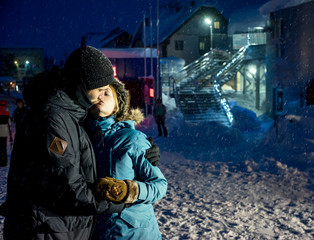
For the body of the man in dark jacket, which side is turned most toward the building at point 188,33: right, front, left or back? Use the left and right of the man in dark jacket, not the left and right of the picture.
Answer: left

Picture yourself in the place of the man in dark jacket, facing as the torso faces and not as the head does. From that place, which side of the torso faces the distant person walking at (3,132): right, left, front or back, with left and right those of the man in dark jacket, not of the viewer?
left

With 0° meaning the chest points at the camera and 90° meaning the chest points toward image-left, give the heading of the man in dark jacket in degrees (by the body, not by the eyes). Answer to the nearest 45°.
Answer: approximately 270°

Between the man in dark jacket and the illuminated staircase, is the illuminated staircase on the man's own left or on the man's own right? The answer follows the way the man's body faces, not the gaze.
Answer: on the man's own left

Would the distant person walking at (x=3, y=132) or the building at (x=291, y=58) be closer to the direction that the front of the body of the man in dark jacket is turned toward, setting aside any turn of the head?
the building

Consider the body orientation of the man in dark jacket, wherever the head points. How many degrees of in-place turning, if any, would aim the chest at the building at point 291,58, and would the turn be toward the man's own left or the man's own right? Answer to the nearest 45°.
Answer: approximately 45° to the man's own left

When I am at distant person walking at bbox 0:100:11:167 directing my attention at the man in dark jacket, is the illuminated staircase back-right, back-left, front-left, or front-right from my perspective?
back-left
